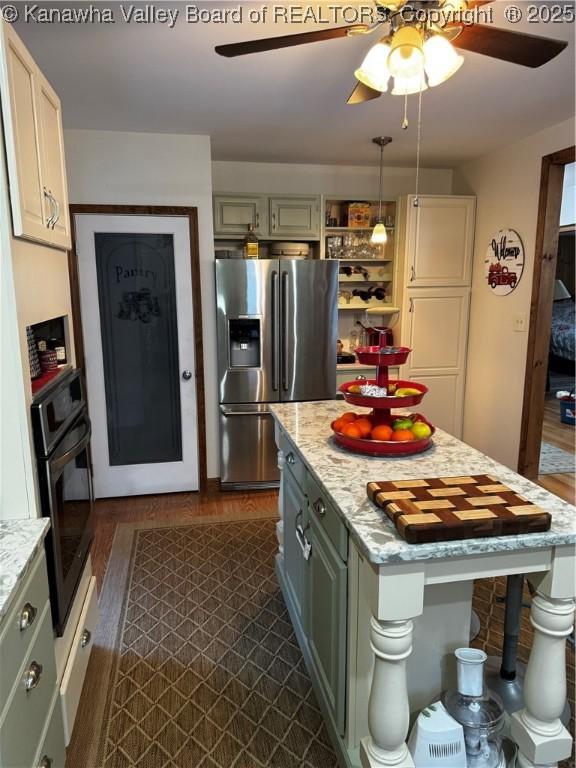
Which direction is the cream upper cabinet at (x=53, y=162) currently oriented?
to the viewer's right

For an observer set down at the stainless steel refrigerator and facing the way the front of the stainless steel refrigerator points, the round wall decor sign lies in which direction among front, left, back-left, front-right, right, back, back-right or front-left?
left

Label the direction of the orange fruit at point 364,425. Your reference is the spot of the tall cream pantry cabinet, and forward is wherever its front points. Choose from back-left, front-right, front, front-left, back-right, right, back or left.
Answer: front

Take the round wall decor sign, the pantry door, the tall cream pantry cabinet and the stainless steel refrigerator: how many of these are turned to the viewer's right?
0

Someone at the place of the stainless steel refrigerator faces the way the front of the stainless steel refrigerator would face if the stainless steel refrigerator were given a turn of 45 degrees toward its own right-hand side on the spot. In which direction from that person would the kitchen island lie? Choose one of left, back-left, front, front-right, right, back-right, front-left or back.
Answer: front-left

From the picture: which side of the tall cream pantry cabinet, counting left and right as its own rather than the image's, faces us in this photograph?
front

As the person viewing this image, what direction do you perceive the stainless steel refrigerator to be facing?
facing the viewer

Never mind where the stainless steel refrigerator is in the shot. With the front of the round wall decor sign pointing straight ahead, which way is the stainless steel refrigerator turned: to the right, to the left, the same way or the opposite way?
to the left

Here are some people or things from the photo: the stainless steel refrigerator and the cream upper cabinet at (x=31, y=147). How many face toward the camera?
1

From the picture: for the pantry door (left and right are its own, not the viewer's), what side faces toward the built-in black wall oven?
front

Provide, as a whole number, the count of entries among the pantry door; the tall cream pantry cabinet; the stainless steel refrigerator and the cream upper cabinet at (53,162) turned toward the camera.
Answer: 3

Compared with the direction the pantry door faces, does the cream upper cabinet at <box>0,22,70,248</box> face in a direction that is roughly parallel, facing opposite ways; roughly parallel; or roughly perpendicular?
roughly perpendicular

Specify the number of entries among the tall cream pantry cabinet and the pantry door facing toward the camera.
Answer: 2

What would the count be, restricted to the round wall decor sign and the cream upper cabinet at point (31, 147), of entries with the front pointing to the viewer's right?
1

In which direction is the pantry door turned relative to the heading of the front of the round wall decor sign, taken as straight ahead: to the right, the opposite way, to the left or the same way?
to the left

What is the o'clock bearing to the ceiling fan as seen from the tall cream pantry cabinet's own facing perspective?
The ceiling fan is roughly at 12 o'clock from the tall cream pantry cabinet.

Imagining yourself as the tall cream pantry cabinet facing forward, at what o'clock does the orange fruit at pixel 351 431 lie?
The orange fruit is roughly at 12 o'clock from the tall cream pantry cabinet.

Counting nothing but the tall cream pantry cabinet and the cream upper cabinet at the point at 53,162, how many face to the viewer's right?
1

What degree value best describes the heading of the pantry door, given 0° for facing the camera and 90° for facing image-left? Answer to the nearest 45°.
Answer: approximately 0°
